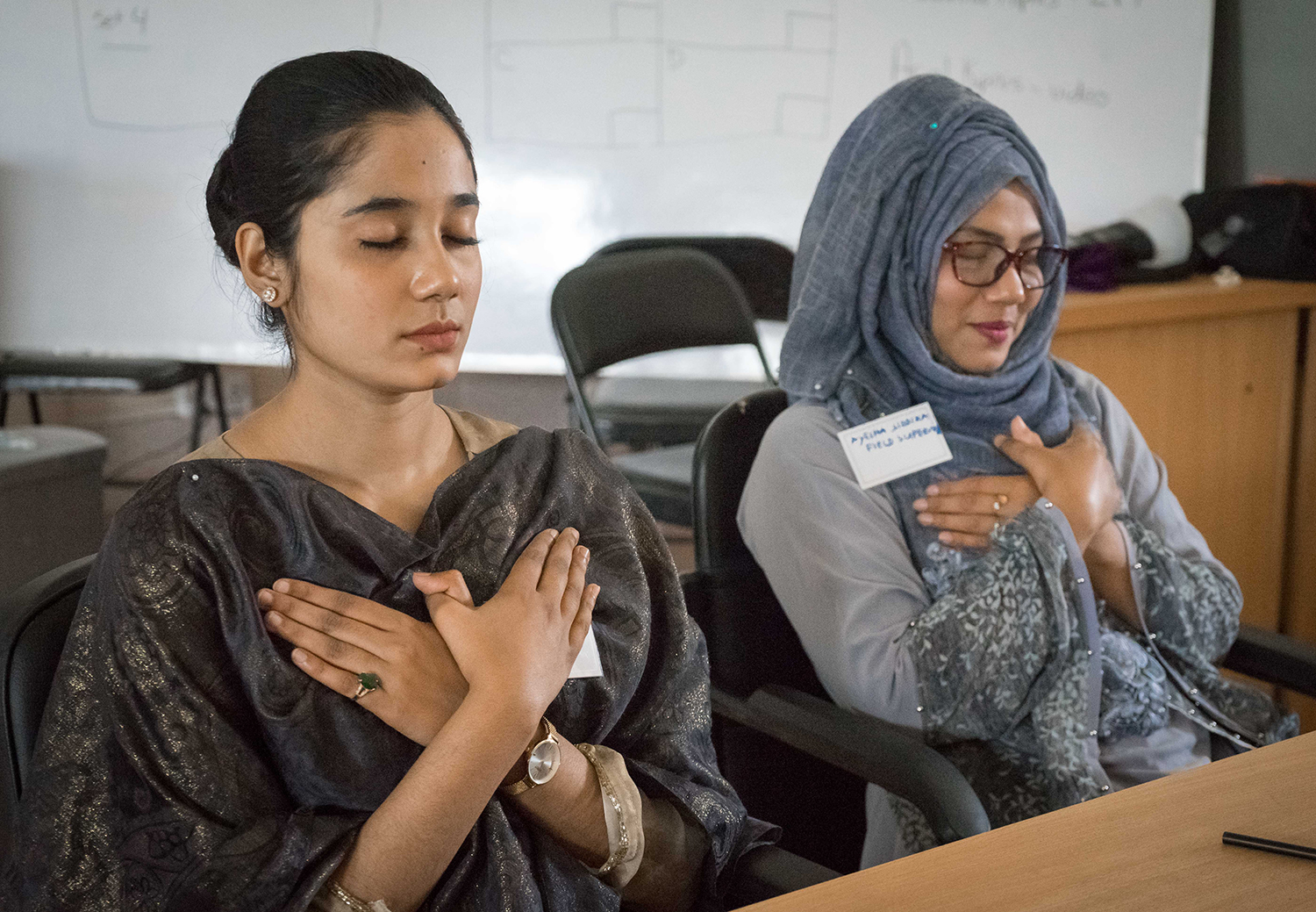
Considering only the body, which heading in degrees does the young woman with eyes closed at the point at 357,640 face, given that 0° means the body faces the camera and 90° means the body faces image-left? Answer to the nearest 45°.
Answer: approximately 315°

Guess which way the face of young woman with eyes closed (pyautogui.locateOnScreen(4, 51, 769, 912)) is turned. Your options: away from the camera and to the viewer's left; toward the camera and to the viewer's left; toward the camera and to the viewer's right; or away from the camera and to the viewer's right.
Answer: toward the camera and to the viewer's right

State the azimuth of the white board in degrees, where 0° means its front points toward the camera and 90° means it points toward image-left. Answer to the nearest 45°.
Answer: approximately 0°

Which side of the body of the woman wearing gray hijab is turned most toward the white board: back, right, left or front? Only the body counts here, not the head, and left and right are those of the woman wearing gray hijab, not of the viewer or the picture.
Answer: back
